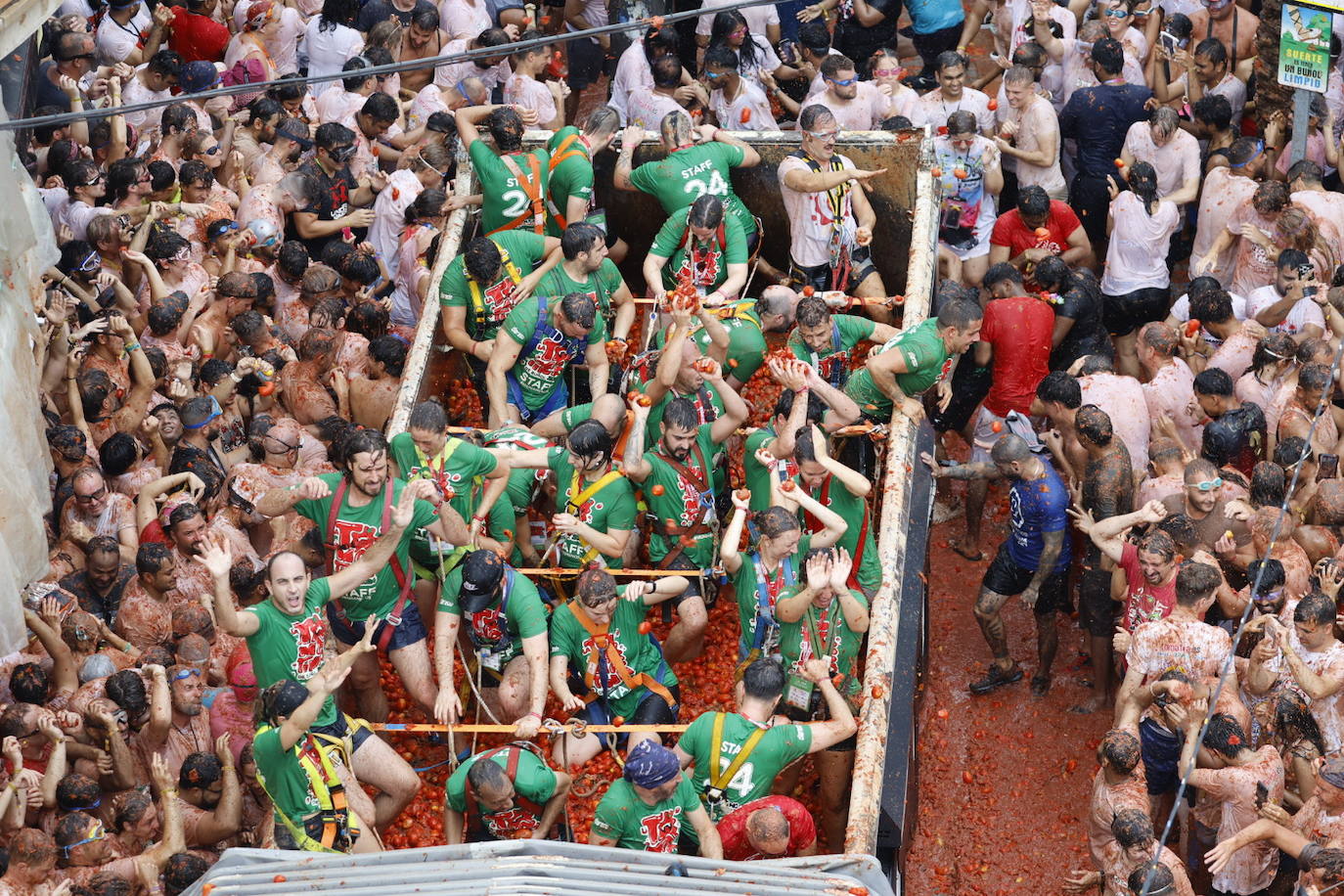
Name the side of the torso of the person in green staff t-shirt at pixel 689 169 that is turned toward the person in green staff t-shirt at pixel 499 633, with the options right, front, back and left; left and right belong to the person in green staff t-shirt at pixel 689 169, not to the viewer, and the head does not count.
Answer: back

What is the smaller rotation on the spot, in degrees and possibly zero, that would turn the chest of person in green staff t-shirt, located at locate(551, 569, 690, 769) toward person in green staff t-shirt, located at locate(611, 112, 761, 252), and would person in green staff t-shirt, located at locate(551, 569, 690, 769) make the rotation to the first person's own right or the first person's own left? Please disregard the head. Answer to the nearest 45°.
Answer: approximately 180°

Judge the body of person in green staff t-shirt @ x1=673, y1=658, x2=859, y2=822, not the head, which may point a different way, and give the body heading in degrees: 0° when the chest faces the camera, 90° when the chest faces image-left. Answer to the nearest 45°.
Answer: approximately 180°

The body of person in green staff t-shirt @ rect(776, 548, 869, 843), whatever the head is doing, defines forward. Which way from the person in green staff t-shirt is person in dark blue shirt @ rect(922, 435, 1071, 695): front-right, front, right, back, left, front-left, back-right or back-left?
back-left

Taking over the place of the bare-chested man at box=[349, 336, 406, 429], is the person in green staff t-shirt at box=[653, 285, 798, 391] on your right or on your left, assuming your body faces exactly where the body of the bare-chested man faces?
on your right

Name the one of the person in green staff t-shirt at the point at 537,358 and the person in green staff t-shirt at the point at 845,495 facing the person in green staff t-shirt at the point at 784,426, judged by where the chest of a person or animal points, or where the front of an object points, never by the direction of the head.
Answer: the person in green staff t-shirt at the point at 537,358

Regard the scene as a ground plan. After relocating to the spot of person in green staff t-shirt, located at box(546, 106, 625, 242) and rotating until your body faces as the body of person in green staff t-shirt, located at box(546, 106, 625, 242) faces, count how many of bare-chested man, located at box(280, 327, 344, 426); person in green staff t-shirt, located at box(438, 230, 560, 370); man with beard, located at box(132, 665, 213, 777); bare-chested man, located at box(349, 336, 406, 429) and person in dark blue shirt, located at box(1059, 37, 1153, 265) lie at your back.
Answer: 4

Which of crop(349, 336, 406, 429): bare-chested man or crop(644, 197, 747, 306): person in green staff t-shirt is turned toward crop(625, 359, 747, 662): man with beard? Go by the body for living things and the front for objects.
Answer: the person in green staff t-shirt

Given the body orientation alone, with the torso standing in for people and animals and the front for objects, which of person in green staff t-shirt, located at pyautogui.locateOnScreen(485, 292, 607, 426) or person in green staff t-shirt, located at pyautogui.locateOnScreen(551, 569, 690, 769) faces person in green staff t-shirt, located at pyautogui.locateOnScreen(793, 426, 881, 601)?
person in green staff t-shirt, located at pyautogui.locateOnScreen(485, 292, 607, 426)

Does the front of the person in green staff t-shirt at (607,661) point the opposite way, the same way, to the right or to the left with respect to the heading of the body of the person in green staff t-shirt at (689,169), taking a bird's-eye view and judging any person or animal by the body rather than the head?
the opposite way

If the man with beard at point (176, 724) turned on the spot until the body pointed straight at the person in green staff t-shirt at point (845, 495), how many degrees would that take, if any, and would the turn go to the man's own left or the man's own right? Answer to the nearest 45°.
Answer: approximately 45° to the man's own left

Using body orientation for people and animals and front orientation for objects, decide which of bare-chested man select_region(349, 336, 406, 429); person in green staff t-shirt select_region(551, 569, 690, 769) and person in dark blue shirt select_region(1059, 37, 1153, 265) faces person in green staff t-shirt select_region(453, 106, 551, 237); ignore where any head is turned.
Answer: the bare-chested man

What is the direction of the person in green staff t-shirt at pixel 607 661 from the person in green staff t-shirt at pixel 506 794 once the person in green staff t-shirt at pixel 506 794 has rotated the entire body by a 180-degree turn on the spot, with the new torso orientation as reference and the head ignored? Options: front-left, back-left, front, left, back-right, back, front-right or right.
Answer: front-right

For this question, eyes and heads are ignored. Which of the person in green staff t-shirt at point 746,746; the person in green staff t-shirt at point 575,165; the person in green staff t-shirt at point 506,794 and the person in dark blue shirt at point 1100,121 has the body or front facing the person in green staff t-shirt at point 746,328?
the person in green staff t-shirt at point 746,746
